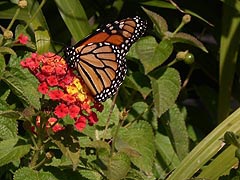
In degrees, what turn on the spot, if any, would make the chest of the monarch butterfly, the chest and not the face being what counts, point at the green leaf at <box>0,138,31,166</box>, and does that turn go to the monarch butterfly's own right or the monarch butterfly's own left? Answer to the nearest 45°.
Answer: approximately 45° to the monarch butterfly's own left

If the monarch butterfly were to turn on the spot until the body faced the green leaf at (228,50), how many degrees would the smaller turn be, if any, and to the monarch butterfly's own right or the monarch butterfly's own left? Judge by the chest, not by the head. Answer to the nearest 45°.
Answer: approximately 135° to the monarch butterfly's own right

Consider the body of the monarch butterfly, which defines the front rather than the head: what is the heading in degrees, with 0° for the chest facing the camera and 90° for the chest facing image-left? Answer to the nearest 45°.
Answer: approximately 90°
